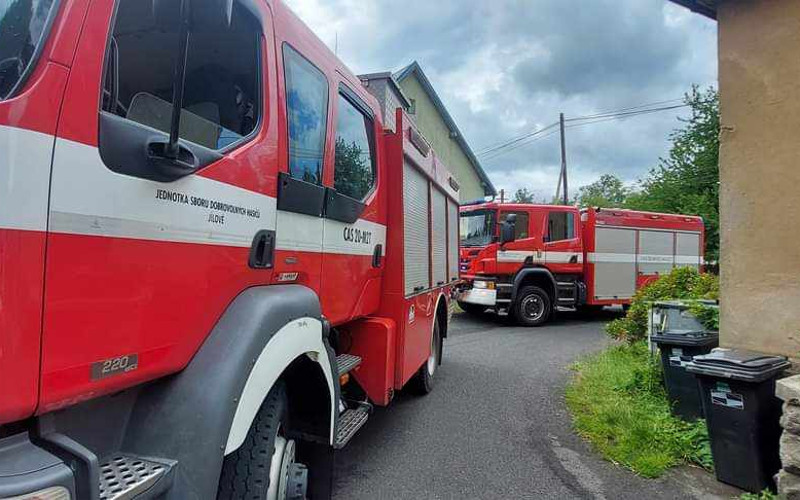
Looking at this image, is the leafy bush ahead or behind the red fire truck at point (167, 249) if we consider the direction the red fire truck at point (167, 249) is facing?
behind

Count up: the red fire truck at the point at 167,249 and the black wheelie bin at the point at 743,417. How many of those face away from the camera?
0

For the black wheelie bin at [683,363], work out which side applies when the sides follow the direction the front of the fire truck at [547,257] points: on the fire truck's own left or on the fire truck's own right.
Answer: on the fire truck's own left

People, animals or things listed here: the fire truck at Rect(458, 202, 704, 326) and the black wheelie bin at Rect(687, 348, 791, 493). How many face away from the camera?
0

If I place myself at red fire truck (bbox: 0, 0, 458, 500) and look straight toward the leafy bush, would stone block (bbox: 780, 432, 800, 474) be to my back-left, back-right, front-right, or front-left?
front-right

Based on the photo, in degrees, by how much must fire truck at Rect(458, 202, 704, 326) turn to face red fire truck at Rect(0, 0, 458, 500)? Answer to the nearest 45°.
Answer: approximately 45° to its left

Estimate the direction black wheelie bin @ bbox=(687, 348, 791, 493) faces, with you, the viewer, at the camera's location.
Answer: facing the viewer and to the left of the viewer

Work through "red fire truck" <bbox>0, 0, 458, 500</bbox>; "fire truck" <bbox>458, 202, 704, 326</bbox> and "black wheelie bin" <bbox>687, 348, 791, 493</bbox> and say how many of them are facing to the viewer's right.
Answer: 0
